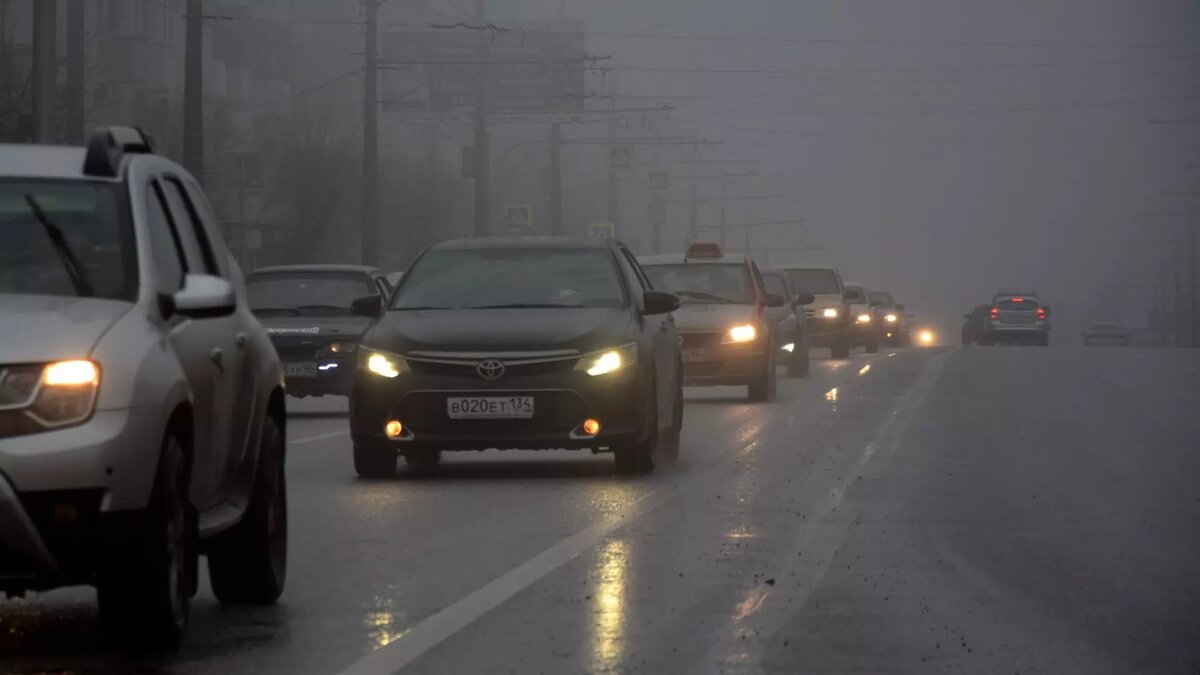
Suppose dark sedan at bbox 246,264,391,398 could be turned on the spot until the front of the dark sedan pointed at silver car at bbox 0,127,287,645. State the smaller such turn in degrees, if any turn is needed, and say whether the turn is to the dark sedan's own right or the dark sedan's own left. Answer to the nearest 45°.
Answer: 0° — it already faces it

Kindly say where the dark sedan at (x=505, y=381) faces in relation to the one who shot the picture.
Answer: facing the viewer

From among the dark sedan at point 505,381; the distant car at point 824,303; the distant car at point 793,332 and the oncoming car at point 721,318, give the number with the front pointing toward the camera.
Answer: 4

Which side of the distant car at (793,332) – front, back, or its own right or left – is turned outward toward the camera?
front

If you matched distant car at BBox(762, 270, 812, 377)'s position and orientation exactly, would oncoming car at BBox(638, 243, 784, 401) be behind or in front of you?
in front

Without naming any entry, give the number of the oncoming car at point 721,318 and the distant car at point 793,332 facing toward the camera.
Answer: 2

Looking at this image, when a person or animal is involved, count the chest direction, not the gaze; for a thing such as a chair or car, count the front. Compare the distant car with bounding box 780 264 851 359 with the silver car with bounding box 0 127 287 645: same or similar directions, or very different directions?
same or similar directions

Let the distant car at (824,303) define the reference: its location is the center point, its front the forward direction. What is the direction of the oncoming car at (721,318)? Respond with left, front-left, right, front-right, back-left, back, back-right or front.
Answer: front

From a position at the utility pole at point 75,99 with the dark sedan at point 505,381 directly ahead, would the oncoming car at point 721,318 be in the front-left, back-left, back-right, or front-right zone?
front-left

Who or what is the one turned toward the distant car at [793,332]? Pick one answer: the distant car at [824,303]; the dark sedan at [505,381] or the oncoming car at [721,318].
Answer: the distant car at [824,303]

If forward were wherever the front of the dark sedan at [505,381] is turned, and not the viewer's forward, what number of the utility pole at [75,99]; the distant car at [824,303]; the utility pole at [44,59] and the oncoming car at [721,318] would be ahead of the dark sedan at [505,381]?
0

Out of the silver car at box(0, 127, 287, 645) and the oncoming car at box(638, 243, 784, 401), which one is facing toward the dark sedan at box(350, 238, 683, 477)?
the oncoming car

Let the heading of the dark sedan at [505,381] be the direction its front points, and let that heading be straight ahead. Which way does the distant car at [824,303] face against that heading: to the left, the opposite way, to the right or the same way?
the same way

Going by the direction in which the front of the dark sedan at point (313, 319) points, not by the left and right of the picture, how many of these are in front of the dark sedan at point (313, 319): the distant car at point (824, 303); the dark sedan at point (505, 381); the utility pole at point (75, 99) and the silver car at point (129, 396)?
2

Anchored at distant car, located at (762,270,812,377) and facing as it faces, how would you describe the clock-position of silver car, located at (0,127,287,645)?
The silver car is roughly at 12 o'clock from the distant car.

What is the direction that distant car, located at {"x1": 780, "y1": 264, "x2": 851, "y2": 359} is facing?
toward the camera
